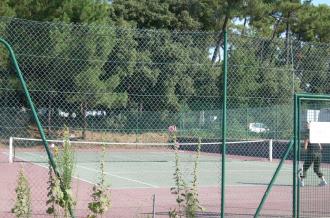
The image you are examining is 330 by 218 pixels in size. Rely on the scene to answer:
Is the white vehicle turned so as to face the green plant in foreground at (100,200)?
no

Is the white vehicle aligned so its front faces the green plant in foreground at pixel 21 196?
no

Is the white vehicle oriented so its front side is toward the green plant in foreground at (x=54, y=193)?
no

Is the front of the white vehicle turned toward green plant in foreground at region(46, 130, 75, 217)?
no
